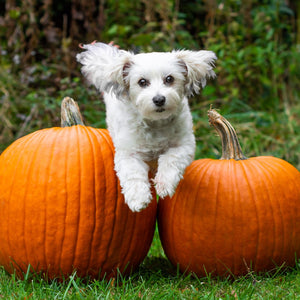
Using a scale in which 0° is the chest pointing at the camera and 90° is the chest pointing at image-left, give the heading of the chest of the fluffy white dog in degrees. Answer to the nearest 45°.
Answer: approximately 0°
